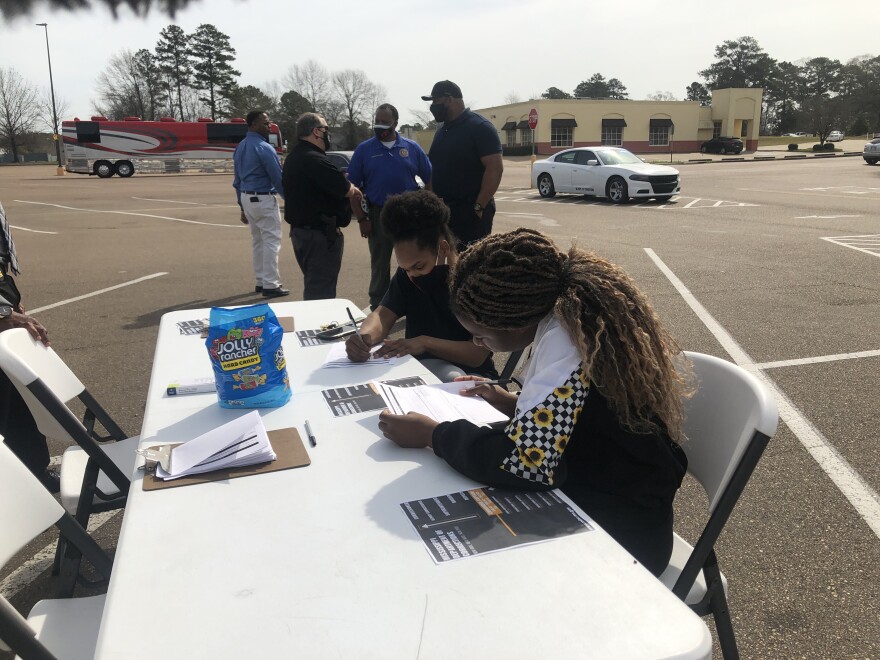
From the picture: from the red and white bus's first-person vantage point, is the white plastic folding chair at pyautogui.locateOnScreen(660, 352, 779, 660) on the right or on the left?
on its right

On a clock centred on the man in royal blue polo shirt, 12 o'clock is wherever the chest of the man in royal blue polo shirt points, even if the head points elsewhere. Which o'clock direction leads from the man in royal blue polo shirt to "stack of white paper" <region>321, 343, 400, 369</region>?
The stack of white paper is roughly at 12 o'clock from the man in royal blue polo shirt.

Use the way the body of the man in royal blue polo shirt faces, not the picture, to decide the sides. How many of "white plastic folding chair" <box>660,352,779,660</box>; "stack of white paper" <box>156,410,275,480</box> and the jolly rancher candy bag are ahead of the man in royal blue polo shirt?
3

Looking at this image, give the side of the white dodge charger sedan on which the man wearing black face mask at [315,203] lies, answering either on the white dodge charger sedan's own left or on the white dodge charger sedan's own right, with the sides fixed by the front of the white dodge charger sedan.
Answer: on the white dodge charger sedan's own right

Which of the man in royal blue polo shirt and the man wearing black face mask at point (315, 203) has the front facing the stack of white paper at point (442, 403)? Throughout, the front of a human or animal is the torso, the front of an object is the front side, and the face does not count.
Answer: the man in royal blue polo shirt

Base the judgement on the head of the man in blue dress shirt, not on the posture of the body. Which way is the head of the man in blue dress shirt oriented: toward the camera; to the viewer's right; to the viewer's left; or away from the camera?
to the viewer's right

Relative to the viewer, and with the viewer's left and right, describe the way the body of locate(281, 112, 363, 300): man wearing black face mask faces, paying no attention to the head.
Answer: facing away from the viewer and to the right of the viewer

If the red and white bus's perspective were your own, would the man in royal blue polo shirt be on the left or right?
on its right

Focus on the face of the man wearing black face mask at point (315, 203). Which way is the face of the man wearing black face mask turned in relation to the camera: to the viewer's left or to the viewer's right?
to the viewer's right

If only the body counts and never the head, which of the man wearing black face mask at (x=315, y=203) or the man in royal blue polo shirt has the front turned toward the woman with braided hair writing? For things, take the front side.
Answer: the man in royal blue polo shirt
